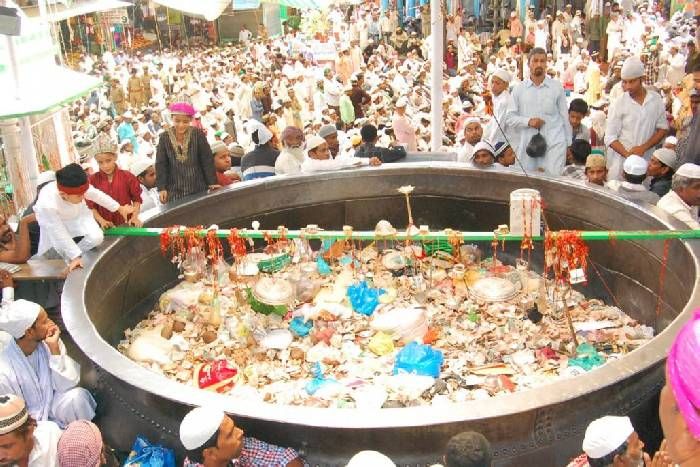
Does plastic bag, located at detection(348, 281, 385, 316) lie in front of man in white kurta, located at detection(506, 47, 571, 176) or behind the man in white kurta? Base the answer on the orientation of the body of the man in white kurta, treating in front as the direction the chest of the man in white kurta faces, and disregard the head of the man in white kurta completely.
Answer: in front

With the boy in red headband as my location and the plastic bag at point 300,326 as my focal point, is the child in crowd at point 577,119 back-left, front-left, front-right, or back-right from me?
front-left

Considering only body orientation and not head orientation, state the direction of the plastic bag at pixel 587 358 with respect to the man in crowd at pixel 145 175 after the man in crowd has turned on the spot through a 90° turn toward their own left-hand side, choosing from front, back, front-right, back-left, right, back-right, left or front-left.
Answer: right

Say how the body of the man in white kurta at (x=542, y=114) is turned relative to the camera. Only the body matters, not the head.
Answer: toward the camera

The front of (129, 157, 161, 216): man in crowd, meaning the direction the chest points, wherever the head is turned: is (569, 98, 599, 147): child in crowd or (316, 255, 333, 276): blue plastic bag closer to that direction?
the blue plastic bag

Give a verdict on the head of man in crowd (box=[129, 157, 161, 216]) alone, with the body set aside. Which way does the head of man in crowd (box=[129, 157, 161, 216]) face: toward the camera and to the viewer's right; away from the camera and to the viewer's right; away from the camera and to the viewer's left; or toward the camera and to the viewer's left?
toward the camera and to the viewer's right

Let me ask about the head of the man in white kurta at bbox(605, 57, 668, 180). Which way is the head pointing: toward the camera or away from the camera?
toward the camera

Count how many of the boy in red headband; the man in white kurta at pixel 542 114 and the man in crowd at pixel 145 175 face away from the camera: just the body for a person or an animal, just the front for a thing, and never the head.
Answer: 0

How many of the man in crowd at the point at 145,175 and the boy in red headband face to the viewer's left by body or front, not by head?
0

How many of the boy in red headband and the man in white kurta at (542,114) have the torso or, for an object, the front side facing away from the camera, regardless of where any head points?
0

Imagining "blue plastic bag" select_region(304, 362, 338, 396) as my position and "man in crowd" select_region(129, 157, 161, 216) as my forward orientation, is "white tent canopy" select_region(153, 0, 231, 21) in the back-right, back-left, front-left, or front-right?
front-right

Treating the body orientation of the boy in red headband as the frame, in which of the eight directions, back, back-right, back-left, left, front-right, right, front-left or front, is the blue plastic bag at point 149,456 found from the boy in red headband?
front-right

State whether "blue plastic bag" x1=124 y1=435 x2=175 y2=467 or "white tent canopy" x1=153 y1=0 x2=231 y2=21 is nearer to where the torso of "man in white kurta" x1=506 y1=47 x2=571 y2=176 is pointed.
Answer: the blue plastic bag

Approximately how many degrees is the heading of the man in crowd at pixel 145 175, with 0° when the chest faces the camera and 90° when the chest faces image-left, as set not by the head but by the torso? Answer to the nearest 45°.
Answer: approximately 315°

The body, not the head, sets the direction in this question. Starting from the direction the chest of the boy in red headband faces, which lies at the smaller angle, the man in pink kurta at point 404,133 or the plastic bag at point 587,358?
the plastic bag

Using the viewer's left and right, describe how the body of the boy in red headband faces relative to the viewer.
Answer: facing the viewer and to the right of the viewer

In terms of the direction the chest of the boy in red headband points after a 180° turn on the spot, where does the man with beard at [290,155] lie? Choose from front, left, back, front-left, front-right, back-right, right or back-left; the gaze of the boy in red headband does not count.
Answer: right

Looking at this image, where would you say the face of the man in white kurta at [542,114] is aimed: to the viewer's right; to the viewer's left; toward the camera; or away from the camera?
toward the camera

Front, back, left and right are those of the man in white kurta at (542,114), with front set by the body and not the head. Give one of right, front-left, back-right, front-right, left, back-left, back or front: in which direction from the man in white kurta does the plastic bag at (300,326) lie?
front-right
